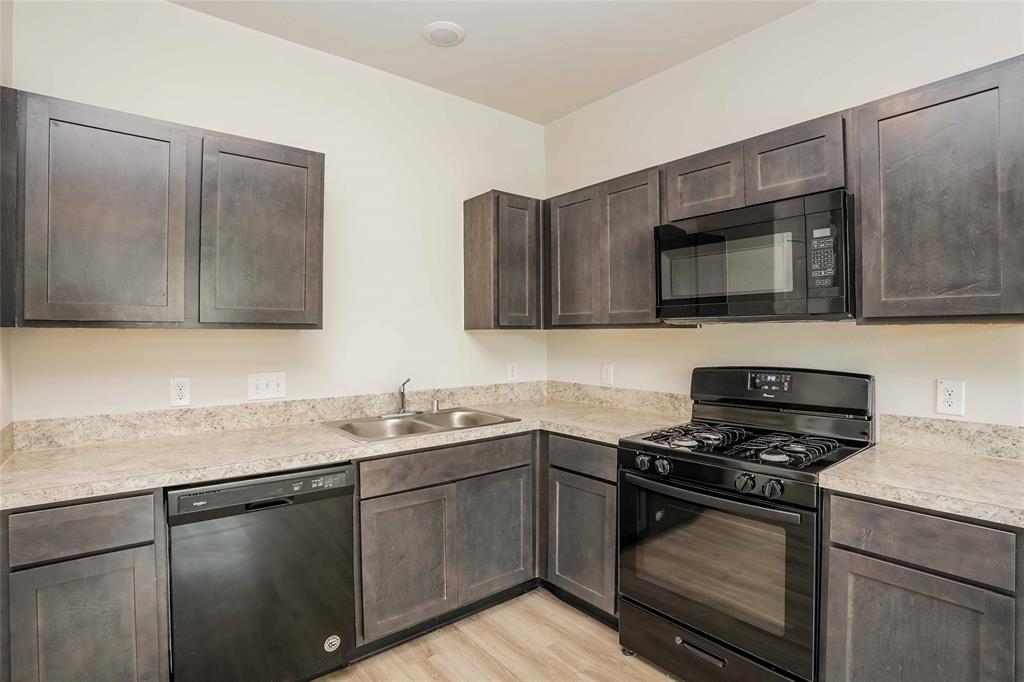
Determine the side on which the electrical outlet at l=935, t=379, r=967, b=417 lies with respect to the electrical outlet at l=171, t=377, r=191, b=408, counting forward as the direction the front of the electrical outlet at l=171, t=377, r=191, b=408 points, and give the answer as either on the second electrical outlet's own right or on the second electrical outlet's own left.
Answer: on the second electrical outlet's own left

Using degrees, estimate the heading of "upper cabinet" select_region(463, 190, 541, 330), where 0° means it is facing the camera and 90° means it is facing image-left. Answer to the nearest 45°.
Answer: approximately 315°

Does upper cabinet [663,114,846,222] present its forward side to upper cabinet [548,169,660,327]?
no

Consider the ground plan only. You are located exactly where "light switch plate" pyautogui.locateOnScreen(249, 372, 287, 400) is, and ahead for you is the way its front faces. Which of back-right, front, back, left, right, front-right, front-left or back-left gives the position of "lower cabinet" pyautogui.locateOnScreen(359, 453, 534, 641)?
front-left

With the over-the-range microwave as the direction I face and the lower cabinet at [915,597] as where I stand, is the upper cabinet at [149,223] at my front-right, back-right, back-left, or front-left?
front-left

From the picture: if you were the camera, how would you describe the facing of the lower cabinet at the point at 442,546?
facing the viewer and to the right of the viewer

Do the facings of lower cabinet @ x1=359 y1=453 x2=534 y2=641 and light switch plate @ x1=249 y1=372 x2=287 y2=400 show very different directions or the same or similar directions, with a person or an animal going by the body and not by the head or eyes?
same or similar directions

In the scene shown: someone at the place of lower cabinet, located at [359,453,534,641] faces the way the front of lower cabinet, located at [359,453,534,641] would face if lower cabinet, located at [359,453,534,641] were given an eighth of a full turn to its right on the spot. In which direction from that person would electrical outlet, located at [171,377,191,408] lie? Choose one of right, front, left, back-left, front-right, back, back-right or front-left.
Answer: right

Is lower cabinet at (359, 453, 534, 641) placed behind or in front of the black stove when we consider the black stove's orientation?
in front

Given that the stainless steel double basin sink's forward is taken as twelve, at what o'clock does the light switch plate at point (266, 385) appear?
The light switch plate is roughly at 4 o'clock from the stainless steel double basin sink.

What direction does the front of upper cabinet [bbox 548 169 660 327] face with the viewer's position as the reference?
facing the viewer and to the left of the viewer

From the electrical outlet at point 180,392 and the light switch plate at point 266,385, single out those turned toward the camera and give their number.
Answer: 2

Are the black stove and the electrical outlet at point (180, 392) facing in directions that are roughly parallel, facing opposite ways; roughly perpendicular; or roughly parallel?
roughly perpendicular

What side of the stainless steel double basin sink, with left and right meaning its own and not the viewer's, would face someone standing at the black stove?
front

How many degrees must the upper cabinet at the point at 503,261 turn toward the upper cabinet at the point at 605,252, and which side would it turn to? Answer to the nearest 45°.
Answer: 0° — it already faces it
